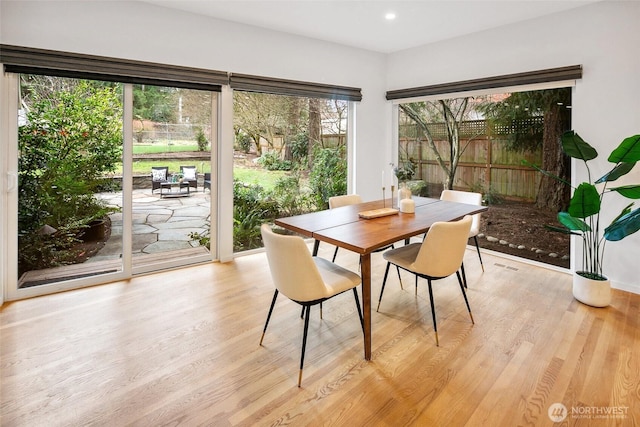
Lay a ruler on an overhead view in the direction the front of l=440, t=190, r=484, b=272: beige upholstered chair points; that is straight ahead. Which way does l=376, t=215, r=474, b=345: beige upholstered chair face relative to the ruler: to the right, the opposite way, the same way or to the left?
to the right

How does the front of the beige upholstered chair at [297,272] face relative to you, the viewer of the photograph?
facing away from the viewer and to the right of the viewer

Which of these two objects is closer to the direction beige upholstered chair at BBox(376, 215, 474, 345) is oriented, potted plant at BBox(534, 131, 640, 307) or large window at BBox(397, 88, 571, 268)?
the large window

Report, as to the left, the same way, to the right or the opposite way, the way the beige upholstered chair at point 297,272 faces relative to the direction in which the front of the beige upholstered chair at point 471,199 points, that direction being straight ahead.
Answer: the opposite way

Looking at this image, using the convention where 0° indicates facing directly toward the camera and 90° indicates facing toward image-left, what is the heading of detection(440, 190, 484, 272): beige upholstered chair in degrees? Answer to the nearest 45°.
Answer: approximately 45°

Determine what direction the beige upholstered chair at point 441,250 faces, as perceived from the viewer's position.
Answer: facing away from the viewer and to the left of the viewer

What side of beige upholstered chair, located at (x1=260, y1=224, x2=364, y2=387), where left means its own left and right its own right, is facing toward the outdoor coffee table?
left

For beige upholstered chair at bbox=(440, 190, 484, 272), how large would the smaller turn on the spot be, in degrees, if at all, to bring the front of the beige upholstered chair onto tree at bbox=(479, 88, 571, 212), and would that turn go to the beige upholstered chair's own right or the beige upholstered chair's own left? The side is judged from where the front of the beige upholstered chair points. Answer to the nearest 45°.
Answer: approximately 180°

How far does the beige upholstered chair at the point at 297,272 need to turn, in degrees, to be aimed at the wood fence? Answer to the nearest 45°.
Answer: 0° — it already faces it
